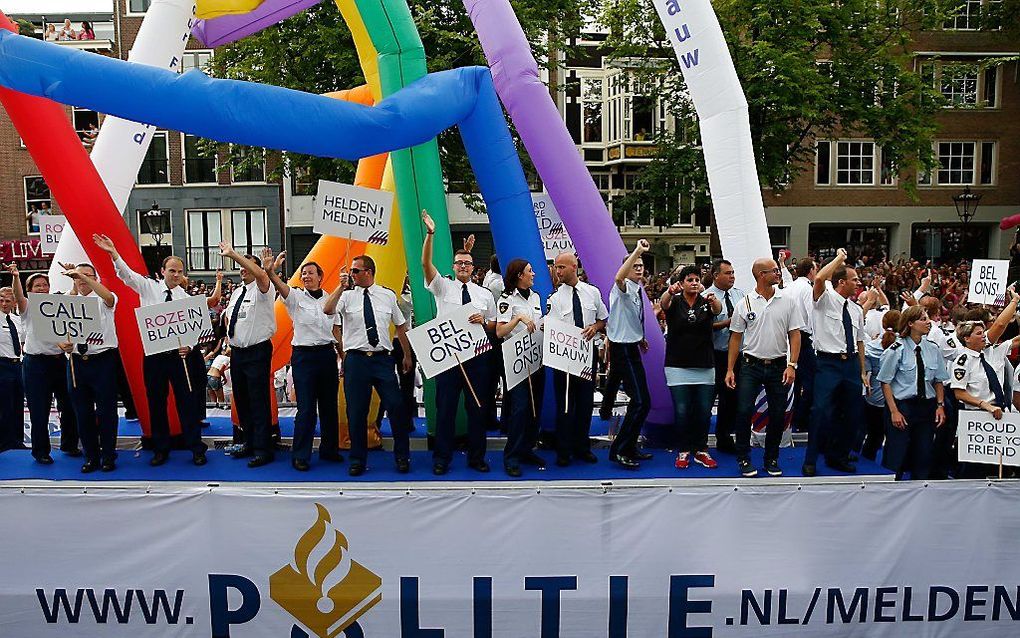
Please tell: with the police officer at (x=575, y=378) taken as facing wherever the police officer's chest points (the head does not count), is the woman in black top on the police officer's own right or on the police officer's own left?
on the police officer's own left

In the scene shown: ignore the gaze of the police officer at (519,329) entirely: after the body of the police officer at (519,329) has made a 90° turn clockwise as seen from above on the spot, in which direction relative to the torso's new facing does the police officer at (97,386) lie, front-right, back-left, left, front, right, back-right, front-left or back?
front-right

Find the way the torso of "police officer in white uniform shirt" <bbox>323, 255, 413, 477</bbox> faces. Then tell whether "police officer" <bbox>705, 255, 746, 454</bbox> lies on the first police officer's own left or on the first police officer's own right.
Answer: on the first police officer's own left

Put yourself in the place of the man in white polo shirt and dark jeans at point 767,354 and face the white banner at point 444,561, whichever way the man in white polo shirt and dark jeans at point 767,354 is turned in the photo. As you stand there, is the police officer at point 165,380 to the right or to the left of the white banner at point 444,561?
right

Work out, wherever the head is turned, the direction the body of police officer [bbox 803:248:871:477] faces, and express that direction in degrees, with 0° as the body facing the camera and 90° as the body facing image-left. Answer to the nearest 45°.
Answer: approximately 315°

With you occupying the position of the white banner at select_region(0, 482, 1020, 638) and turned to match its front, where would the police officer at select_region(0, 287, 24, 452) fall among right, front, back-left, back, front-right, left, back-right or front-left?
back-right
